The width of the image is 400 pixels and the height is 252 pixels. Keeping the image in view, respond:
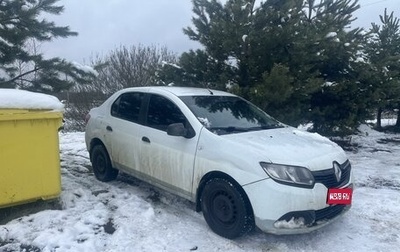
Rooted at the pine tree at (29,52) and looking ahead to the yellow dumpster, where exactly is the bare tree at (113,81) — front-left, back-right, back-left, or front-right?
back-left

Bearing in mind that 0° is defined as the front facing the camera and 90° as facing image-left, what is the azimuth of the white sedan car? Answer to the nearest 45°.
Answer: approximately 315°

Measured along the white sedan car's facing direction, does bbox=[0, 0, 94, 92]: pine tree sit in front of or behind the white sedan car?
behind

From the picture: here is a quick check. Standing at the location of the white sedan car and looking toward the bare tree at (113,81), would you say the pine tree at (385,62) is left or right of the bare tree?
right

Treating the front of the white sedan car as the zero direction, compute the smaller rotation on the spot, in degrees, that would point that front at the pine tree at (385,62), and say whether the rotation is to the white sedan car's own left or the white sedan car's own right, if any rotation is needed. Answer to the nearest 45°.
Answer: approximately 90° to the white sedan car's own left

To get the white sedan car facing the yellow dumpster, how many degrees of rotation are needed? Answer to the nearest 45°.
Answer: approximately 135° to its right

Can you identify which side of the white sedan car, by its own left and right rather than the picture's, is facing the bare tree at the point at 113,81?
back
